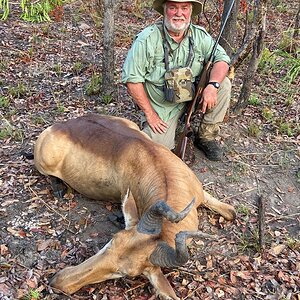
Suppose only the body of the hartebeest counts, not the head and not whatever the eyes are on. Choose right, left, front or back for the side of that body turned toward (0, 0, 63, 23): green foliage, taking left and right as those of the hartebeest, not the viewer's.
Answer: back

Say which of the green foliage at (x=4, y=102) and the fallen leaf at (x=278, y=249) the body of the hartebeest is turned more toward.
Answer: the fallen leaf

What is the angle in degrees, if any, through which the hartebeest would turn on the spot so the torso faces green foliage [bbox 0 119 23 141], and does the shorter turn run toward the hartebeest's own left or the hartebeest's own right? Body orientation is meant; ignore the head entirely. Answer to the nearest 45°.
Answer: approximately 180°

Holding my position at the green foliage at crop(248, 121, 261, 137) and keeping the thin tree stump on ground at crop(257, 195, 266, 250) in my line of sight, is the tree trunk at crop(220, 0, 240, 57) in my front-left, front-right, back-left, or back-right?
back-right

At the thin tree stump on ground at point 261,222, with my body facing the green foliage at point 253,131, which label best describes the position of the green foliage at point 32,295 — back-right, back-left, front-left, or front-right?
back-left

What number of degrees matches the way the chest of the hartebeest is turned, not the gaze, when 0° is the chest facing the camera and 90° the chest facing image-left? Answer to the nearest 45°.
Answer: approximately 315°

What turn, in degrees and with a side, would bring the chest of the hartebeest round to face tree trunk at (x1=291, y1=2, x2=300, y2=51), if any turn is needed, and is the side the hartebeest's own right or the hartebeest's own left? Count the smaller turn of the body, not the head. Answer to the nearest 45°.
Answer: approximately 90° to the hartebeest's own left

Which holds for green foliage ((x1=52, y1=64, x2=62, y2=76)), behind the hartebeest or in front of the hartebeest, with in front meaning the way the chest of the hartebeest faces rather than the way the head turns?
behind

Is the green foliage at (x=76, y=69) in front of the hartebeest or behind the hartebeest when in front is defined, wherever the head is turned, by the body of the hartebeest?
behind

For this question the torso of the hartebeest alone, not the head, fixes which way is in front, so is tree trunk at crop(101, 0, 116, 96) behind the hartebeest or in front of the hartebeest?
behind
